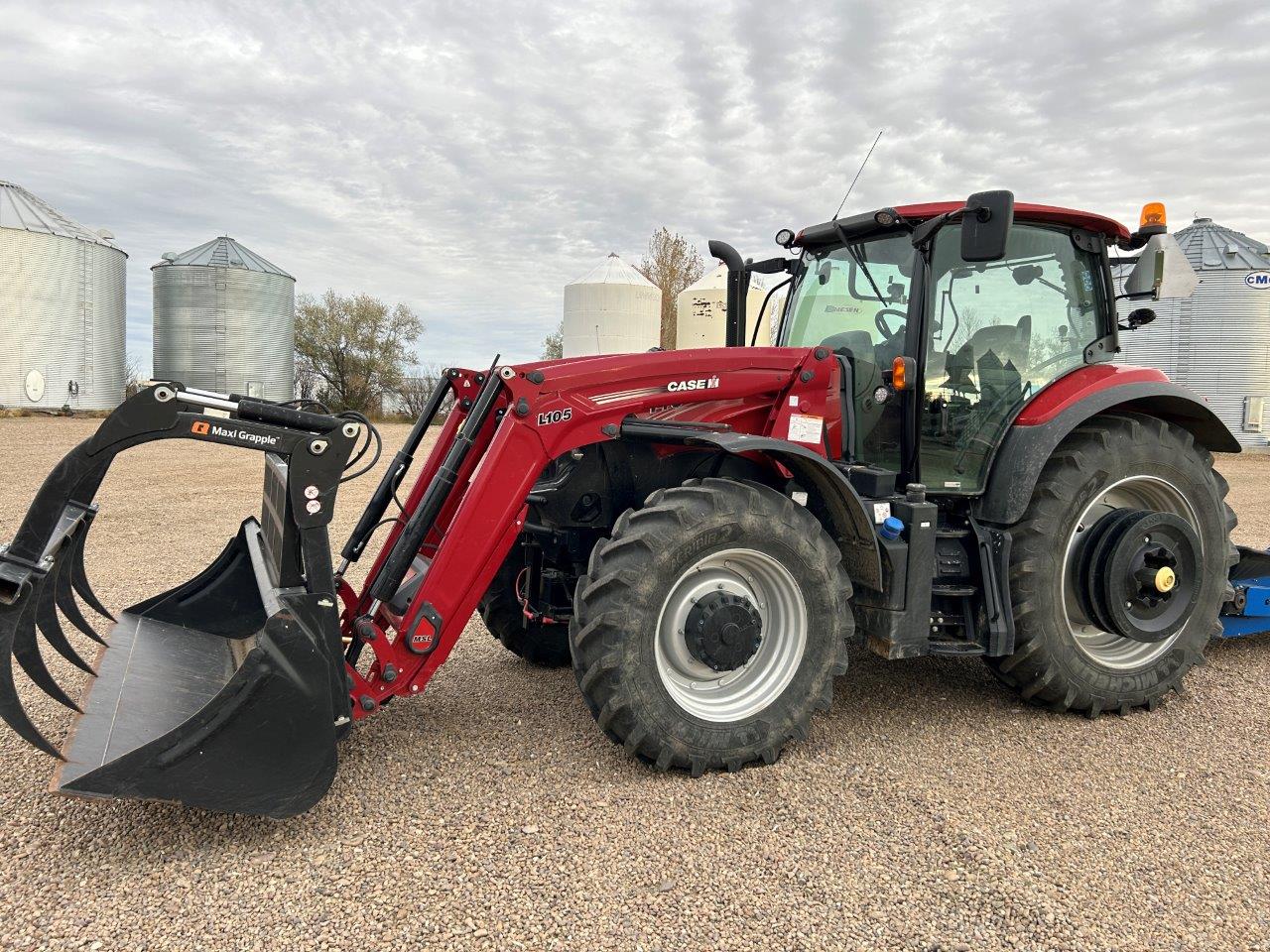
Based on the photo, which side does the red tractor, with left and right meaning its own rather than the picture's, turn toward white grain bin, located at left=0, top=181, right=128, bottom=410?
right

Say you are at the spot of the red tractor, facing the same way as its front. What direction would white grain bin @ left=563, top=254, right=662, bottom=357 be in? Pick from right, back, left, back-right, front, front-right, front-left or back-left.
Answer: back-right

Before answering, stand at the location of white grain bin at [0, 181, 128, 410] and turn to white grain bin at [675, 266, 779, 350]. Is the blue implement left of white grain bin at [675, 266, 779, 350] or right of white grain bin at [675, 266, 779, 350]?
right

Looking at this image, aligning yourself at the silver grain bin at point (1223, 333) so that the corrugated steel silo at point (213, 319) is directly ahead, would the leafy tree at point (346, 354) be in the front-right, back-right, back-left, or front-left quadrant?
front-right

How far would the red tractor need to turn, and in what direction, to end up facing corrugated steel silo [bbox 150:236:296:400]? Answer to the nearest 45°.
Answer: approximately 90° to its right

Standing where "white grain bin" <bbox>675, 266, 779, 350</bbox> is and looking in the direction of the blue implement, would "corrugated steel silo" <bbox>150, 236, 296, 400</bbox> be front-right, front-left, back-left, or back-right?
front-right

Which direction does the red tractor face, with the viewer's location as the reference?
facing the viewer and to the left of the viewer

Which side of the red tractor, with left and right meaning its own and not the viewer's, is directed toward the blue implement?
back
